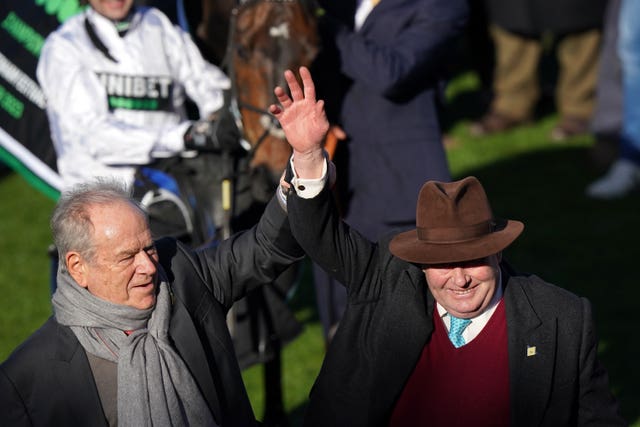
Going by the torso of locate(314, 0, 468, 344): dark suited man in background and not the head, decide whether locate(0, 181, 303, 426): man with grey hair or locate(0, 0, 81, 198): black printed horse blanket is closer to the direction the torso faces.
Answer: the man with grey hair

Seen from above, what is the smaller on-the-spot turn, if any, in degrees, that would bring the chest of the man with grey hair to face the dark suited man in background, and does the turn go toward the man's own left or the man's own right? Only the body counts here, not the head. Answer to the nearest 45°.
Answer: approximately 90° to the man's own left

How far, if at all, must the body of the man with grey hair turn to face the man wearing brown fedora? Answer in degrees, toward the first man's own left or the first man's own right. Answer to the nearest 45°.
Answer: approximately 45° to the first man's own left

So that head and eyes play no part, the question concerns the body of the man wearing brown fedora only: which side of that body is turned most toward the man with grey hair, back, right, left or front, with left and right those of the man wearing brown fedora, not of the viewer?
right

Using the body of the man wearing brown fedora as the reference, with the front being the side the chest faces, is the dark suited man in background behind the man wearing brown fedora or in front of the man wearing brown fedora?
behind

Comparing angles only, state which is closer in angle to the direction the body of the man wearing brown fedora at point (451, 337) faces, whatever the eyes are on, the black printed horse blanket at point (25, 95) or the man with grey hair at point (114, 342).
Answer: the man with grey hair

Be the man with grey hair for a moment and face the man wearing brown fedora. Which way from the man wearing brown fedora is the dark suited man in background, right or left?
left

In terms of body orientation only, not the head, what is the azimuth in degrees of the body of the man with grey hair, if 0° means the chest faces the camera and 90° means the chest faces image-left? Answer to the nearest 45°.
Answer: approximately 315°

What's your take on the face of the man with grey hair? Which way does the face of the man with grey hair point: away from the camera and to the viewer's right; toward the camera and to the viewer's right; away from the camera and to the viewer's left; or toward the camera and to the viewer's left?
toward the camera and to the viewer's right

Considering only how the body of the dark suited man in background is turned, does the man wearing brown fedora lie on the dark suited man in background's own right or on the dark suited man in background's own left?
on the dark suited man in background's own left
